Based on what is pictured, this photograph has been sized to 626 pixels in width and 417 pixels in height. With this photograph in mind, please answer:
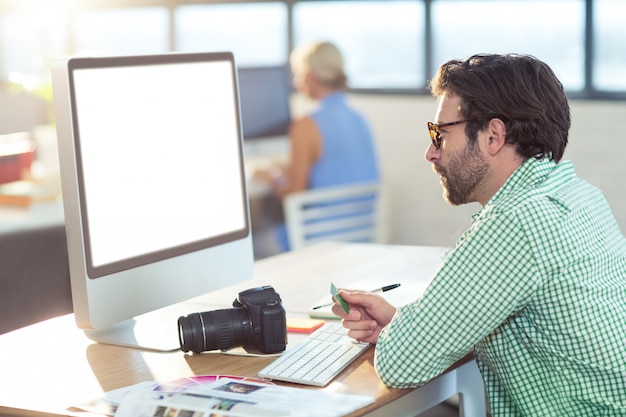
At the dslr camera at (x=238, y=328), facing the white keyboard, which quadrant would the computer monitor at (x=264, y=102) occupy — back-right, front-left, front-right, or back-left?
back-left

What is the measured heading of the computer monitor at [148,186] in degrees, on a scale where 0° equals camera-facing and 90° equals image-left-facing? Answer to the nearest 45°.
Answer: approximately 315°

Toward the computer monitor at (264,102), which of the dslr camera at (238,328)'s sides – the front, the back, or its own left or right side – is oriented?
right

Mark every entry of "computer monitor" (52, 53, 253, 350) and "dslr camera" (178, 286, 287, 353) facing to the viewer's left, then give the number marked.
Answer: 1

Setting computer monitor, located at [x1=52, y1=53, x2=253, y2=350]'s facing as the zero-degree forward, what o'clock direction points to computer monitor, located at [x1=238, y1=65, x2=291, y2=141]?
computer monitor, located at [x1=238, y1=65, x2=291, y2=141] is roughly at 8 o'clock from computer monitor, located at [x1=52, y1=53, x2=253, y2=350].

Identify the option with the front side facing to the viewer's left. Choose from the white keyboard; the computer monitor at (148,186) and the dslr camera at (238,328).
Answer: the dslr camera

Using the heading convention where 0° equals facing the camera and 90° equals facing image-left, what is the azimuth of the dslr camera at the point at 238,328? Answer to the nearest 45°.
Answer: approximately 90°

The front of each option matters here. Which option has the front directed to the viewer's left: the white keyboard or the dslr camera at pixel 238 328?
the dslr camera

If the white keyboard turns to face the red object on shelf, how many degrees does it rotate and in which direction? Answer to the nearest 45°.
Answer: approximately 180°

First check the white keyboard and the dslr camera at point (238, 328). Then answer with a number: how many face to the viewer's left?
1
